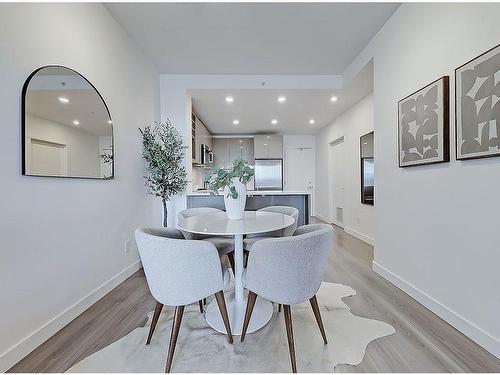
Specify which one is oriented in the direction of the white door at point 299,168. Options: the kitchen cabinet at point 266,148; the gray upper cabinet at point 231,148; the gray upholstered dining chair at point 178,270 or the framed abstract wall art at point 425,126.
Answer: the gray upholstered dining chair

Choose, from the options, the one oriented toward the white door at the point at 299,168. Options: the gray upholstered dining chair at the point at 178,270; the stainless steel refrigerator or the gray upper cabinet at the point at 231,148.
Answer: the gray upholstered dining chair

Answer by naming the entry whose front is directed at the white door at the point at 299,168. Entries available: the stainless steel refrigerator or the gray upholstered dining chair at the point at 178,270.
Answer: the gray upholstered dining chair

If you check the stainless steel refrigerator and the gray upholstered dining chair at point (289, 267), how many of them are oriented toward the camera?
1

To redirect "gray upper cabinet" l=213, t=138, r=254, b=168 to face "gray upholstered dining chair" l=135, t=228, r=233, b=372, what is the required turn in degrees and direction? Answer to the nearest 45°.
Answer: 0° — it already faces it

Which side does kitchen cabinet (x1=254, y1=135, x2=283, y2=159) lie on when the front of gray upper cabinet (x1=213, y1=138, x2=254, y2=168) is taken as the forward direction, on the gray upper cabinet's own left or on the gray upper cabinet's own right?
on the gray upper cabinet's own left

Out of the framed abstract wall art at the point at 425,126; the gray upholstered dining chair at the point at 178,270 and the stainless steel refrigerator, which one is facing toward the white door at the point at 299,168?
the gray upholstered dining chair

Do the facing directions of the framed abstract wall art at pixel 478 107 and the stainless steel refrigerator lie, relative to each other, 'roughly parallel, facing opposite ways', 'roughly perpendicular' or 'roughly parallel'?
roughly perpendicular

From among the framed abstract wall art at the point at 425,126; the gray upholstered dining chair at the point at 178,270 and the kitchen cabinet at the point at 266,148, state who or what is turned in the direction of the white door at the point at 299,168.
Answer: the gray upholstered dining chair

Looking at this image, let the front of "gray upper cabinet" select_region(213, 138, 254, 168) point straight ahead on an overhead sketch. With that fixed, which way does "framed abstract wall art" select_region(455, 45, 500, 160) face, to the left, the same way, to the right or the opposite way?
to the right

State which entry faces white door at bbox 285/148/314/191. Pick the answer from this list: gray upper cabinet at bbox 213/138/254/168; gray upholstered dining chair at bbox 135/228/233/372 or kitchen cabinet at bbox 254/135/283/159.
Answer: the gray upholstered dining chair

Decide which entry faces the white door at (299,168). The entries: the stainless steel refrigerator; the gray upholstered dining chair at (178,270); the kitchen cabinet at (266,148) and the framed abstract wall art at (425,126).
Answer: the gray upholstered dining chair
